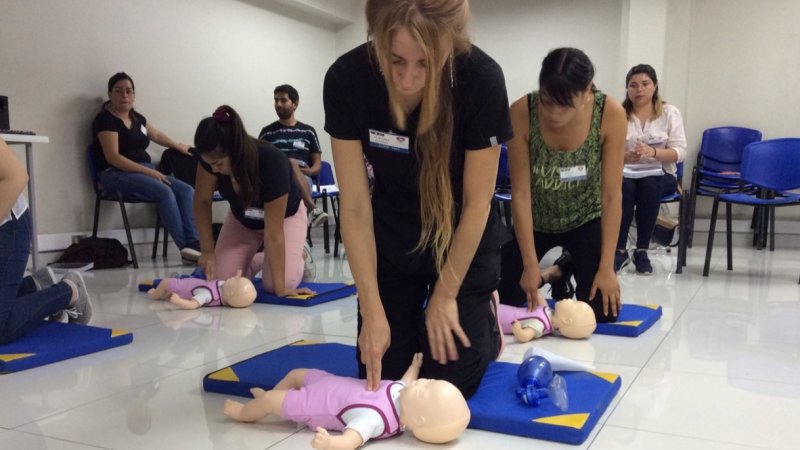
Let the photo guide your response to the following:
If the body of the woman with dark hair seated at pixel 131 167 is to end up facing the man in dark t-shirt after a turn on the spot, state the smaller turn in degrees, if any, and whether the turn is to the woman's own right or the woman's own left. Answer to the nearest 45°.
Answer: approximately 45° to the woman's own left

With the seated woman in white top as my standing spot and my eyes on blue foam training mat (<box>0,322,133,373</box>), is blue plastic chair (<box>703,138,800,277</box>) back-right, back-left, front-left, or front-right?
back-left

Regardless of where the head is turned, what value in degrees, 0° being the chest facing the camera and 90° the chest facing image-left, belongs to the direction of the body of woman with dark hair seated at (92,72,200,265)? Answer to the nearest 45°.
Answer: approximately 315°

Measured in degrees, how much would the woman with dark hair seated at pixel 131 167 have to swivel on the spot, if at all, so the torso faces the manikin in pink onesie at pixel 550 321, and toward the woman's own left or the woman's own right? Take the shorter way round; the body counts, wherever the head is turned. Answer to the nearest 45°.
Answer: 0° — they already face it

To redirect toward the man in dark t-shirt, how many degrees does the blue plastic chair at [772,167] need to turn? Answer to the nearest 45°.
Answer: approximately 45° to its right

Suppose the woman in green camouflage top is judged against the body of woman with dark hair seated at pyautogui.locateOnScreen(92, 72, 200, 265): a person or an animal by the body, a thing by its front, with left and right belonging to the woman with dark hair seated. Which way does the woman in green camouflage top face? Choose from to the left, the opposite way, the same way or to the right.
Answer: to the right

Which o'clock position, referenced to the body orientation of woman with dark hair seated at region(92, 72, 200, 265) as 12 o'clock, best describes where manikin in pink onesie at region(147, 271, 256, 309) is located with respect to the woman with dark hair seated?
The manikin in pink onesie is roughly at 1 o'clock from the woman with dark hair seated.

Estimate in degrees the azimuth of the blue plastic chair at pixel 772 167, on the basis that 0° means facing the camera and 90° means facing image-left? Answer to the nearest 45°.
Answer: approximately 45°

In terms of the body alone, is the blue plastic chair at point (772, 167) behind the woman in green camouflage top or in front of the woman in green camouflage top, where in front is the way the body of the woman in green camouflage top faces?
behind
